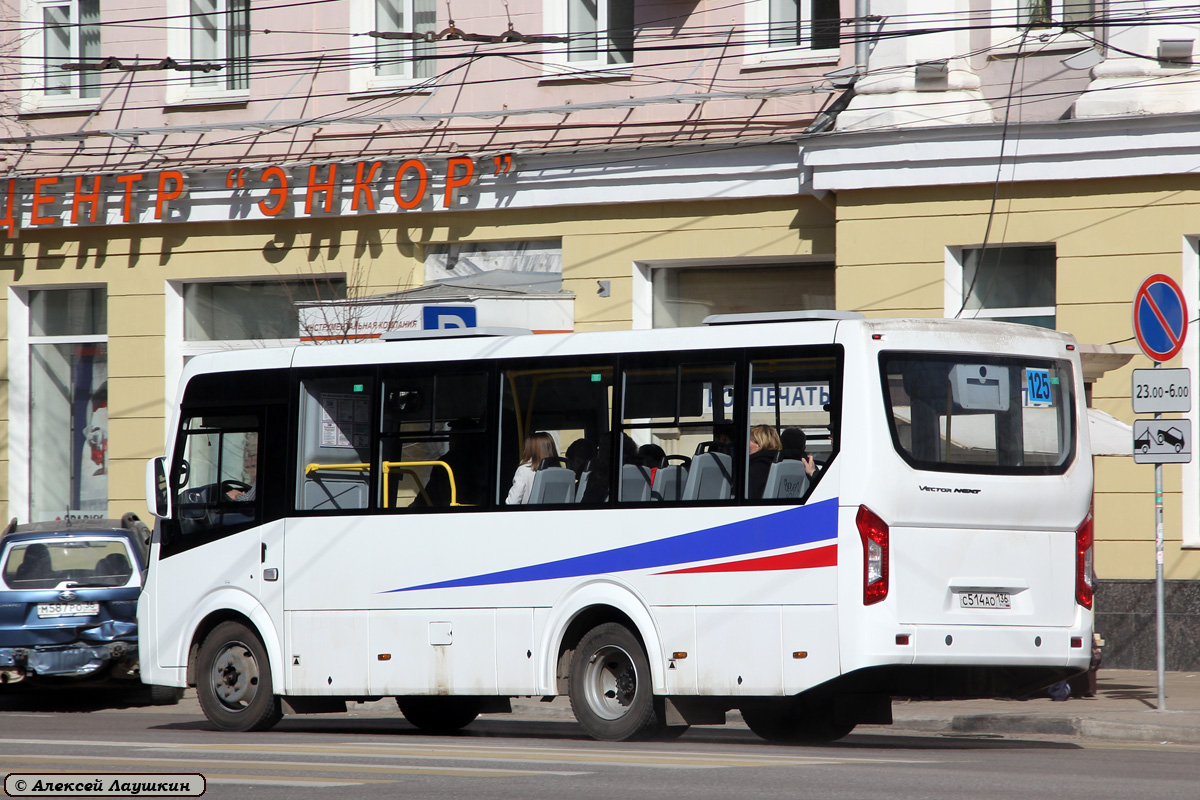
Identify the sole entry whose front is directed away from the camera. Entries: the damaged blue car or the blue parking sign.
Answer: the damaged blue car

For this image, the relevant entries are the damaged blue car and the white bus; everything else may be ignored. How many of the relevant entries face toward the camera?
0

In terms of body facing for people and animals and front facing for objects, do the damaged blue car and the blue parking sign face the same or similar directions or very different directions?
very different directions

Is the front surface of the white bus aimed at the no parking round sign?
no

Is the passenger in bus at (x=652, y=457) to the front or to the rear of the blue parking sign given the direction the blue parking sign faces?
to the front

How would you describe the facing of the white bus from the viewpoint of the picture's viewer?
facing away from the viewer and to the left of the viewer

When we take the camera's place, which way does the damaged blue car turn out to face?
facing away from the viewer

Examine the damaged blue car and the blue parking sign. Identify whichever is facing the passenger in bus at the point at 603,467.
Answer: the blue parking sign

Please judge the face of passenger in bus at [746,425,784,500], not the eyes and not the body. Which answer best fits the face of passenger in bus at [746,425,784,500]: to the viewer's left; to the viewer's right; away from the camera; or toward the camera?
to the viewer's left

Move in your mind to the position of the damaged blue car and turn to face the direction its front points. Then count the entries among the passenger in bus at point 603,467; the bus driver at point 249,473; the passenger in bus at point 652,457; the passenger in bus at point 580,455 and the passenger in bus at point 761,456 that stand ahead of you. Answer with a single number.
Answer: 0

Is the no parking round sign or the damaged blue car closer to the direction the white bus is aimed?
the damaged blue car

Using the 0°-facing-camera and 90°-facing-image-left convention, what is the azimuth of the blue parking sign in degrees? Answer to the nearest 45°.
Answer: approximately 0°

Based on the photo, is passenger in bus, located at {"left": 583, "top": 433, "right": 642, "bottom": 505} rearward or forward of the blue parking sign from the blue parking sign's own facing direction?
forward

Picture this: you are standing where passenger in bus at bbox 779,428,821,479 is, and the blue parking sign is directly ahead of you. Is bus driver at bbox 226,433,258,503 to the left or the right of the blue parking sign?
left

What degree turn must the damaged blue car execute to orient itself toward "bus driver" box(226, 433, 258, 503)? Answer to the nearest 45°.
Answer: approximately 135° to its right

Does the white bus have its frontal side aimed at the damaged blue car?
yes
